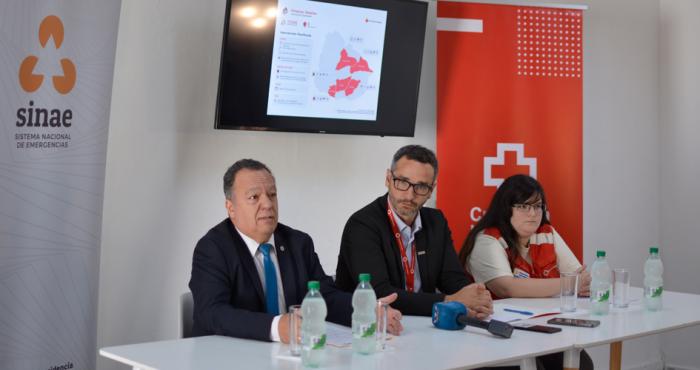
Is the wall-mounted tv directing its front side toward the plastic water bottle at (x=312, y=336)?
yes

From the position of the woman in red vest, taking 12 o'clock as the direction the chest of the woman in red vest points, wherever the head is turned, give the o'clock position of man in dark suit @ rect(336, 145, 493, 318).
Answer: The man in dark suit is roughly at 3 o'clock from the woman in red vest.

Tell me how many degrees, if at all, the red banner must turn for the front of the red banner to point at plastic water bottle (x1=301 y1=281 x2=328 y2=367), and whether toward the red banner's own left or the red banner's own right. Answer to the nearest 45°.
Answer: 0° — it already faces it

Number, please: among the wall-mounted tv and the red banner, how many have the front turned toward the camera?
2

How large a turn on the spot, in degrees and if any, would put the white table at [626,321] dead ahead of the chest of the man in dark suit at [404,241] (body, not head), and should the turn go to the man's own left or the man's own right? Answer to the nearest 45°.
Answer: approximately 45° to the man's own left

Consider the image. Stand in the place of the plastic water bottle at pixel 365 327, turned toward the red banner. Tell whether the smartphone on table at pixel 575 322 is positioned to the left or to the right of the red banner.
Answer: right
